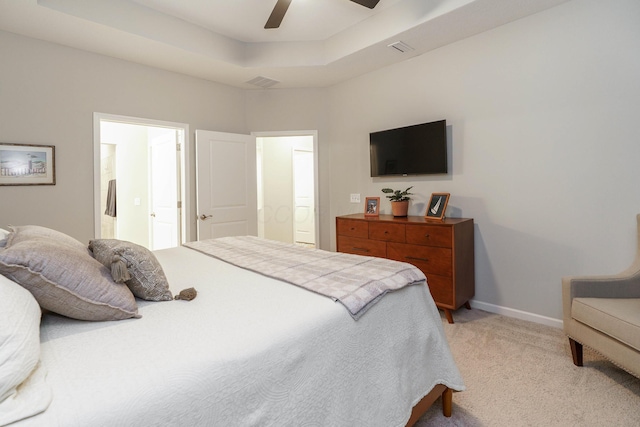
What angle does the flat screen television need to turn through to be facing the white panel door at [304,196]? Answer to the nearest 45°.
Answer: approximately 90° to its right

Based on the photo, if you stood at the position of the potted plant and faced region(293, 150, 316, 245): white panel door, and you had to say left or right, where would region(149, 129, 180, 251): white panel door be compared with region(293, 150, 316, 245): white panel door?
left

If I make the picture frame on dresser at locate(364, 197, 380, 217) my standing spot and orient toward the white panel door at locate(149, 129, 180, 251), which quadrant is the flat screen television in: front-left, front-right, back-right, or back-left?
back-left

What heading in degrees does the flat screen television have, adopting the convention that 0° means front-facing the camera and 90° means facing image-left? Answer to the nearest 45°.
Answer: approximately 45°

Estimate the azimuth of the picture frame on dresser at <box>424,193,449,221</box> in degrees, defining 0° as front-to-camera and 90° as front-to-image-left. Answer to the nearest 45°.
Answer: approximately 45°

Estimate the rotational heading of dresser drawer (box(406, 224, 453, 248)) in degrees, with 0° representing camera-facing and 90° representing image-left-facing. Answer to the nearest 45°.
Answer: approximately 45°
